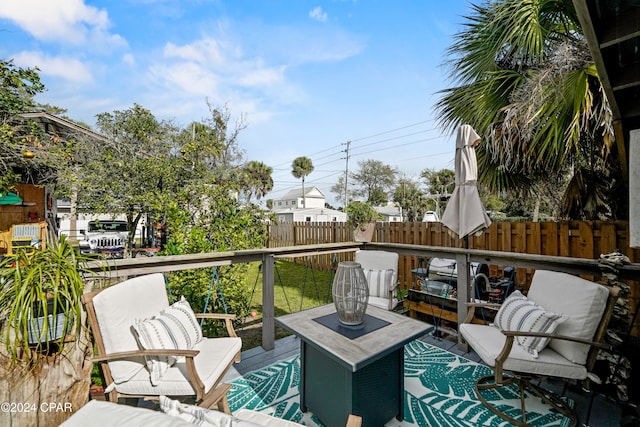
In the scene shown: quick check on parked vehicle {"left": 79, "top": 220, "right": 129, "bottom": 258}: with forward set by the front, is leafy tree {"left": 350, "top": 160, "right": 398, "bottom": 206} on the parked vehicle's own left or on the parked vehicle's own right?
on the parked vehicle's own left

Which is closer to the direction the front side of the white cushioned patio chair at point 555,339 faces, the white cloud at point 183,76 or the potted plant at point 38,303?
the potted plant

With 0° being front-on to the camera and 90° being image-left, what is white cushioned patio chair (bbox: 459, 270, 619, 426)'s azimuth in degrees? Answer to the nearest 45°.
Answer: approximately 45°

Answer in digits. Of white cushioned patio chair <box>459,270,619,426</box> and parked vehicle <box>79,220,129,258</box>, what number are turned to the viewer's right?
0

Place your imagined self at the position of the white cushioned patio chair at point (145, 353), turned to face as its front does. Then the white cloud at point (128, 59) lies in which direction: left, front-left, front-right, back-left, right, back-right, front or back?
back-left

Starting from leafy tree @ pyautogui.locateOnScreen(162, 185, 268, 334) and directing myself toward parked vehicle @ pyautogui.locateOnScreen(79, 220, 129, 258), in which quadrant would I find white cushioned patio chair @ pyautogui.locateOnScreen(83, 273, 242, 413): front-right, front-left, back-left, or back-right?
back-left

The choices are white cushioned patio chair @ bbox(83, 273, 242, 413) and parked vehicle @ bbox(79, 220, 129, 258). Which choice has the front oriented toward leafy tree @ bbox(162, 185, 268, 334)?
the parked vehicle

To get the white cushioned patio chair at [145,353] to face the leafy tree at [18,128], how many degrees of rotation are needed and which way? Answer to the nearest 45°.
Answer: approximately 180°

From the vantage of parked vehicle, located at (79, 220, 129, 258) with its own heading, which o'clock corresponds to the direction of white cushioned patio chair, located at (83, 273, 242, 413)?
The white cushioned patio chair is roughly at 12 o'clock from the parked vehicle.
